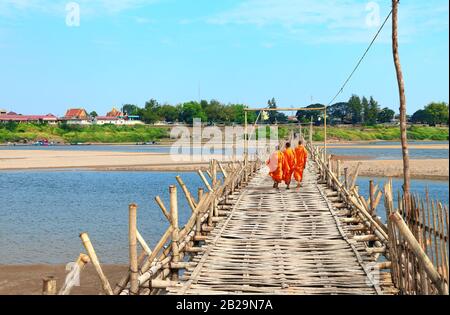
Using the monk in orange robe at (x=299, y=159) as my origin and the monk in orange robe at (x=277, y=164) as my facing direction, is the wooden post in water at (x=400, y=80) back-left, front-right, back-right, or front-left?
back-left

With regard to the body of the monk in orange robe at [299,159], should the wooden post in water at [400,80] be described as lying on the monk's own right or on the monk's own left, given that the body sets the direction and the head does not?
on the monk's own right

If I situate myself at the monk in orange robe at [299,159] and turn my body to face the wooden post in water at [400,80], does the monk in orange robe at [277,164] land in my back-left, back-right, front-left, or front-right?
back-right

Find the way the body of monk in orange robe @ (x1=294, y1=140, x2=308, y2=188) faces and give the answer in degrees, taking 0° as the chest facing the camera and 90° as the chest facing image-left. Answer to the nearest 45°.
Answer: approximately 180°
